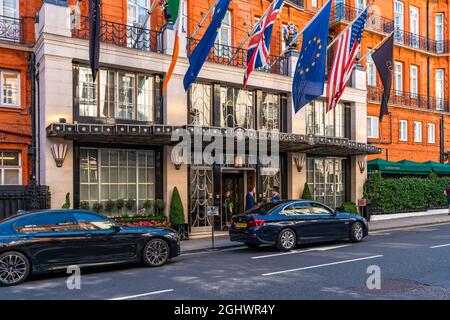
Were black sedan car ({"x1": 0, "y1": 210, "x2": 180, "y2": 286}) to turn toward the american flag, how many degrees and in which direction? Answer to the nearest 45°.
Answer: approximately 45° to its left

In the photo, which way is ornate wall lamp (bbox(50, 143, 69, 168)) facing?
toward the camera

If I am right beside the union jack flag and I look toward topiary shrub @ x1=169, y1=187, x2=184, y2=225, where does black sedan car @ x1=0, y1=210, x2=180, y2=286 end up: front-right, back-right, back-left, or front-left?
front-left

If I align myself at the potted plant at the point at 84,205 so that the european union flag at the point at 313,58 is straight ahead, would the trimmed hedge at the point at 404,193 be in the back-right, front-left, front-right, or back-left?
front-left

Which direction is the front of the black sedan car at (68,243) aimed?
to the viewer's right

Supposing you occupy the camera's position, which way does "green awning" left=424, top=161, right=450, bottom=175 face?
facing the viewer and to the right of the viewer

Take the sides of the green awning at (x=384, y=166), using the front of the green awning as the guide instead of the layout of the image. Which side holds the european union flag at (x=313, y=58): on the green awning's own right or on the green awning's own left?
on the green awning's own right

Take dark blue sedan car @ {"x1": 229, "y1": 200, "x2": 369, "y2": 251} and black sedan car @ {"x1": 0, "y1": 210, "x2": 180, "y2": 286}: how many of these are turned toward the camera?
0

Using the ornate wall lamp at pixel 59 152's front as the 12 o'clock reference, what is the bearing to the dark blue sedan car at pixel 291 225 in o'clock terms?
The dark blue sedan car is roughly at 10 o'clock from the ornate wall lamp.
